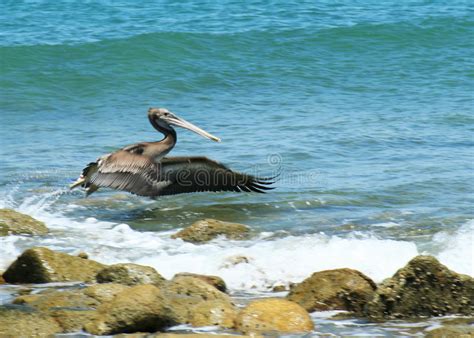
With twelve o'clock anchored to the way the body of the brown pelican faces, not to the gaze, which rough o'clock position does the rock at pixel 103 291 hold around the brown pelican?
The rock is roughly at 3 o'clock from the brown pelican.

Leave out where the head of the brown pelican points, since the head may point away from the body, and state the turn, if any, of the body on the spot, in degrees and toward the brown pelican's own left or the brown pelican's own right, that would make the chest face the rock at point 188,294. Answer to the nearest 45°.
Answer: approximately 90° to the brown pelican's own right

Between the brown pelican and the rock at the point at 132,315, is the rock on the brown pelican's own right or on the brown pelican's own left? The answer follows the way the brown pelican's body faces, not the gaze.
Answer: on the brown pelican's own right

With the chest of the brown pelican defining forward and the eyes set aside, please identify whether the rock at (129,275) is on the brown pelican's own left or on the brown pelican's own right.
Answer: on the brown pelican's own right

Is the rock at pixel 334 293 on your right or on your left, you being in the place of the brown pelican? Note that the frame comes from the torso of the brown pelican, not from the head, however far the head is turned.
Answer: on your right

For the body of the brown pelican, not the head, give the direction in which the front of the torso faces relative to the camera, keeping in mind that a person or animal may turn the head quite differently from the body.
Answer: to the viewer's right

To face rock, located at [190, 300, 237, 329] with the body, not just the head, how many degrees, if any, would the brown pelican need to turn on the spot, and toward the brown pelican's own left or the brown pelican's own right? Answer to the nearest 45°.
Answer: approximately 90° to the brown pelican's own right

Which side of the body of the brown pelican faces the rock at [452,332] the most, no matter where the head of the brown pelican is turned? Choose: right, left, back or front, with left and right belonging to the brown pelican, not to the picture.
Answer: right
